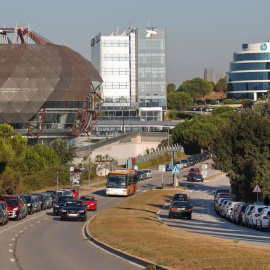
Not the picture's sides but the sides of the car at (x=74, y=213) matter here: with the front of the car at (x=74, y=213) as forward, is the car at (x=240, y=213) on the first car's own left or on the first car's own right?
on the first car's own left

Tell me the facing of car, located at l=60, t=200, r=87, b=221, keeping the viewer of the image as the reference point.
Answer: facing the viewer

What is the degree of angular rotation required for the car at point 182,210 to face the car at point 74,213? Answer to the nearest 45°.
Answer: approximately 135° to its left

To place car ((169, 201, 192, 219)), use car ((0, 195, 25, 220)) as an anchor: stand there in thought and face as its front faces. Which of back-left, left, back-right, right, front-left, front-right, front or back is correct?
back-left

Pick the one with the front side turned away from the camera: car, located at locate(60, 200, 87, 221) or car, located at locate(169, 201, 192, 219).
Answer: car, located at locate(169, 201, 192, 219)

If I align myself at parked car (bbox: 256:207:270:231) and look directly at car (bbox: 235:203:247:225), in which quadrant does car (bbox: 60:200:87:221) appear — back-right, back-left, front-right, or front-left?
front-left

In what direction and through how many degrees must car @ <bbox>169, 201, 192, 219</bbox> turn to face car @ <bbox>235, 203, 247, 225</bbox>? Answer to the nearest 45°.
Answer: approximately 135° to its right

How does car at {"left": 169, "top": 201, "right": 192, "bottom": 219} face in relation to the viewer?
away from the camera

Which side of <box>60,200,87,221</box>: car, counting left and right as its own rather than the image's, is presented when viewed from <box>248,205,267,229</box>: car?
left
